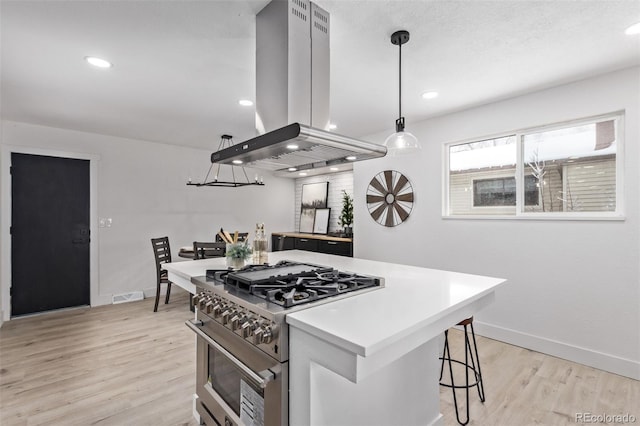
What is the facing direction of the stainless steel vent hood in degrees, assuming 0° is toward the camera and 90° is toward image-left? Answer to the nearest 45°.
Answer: approximately 45°

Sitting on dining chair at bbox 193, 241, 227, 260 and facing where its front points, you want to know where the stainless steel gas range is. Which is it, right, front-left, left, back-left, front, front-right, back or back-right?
back

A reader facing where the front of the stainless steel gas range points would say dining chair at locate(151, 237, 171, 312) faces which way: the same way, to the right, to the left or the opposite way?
the opposite way

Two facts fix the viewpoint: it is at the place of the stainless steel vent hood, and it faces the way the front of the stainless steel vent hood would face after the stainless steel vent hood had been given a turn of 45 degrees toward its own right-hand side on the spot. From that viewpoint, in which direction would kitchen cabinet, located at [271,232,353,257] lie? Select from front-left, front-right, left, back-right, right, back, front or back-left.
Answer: right

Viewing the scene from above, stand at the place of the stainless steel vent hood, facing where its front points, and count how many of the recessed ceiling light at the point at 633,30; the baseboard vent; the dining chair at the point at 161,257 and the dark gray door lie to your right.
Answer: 3

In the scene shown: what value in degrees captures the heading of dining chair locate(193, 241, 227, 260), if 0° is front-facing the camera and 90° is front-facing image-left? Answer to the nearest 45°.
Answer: approximately 180°

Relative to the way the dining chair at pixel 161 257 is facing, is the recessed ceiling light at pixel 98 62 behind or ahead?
behind

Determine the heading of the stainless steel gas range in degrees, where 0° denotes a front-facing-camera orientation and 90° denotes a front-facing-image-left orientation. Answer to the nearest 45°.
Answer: approximately 45°
